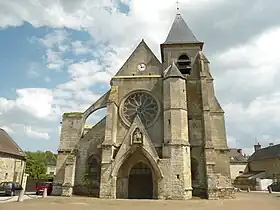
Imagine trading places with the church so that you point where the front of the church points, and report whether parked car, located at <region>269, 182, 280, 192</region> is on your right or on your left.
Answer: on your left

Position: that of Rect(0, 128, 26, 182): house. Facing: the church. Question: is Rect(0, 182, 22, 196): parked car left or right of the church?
right

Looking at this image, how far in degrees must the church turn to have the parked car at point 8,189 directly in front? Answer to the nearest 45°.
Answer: approximately 90° to its right

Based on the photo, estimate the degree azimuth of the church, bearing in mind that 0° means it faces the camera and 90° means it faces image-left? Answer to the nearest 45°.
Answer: approximately 0°
